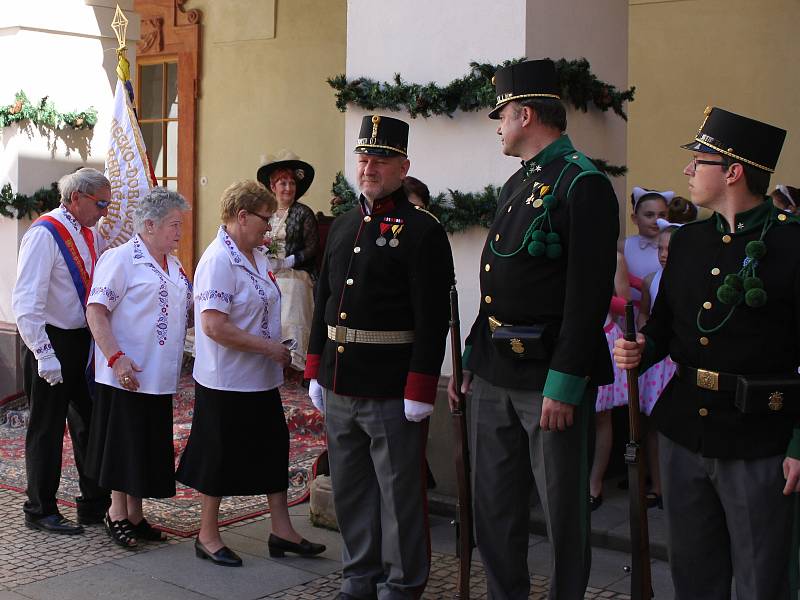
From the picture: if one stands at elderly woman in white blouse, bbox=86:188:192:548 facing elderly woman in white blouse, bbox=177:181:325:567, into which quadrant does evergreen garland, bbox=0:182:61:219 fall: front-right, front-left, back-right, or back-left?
back-left

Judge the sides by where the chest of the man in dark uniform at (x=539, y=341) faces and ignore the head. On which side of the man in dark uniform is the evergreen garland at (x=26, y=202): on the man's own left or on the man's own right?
on the man's own right

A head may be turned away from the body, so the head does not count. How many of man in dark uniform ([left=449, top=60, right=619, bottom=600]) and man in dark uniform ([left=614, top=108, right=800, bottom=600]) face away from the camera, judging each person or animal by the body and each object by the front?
0

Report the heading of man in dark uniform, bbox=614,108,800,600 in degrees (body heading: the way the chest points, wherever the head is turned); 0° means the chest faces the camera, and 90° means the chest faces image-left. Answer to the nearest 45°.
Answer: approximately 45°

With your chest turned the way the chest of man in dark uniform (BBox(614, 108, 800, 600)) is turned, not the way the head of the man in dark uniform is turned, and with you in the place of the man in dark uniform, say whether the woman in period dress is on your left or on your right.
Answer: on your right

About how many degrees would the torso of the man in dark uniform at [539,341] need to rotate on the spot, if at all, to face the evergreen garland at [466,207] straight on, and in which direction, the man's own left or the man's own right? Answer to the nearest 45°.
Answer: approximately 135° to the man's own right

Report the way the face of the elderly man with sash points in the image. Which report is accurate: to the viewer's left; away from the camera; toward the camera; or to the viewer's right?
to the viewer's right

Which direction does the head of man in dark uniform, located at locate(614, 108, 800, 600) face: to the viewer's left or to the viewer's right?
to the viewer's left

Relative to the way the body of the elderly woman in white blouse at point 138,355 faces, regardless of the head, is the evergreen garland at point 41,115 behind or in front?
behind

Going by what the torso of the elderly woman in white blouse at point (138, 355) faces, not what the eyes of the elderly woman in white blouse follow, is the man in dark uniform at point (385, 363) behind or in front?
in front

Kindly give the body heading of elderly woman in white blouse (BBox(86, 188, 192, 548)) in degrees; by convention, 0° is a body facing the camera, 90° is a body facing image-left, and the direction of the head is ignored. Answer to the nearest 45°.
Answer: approximately 315°

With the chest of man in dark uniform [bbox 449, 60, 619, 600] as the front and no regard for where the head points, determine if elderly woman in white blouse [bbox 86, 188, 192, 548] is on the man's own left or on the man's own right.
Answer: on the man's own right

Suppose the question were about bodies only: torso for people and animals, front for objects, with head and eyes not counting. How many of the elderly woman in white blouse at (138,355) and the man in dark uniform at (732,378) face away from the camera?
0
